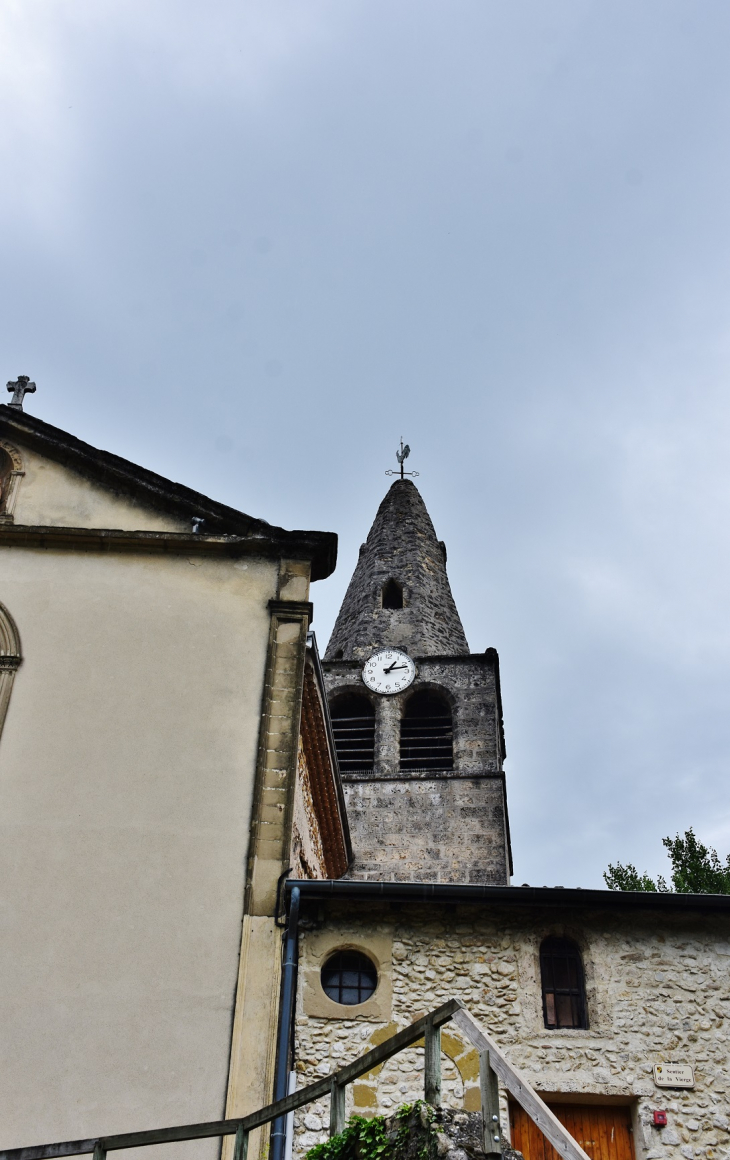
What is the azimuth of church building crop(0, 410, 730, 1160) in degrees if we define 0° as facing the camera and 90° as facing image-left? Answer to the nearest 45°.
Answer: approximately 0°

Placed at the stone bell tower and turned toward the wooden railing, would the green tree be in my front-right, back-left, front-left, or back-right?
back-left

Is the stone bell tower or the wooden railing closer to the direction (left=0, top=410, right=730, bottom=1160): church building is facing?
the wooden railing

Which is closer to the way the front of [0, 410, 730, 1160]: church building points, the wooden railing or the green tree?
the wooden railing

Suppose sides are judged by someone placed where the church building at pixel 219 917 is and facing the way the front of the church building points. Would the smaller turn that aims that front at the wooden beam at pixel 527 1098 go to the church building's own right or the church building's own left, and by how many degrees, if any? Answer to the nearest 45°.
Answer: approximately 45° to the church building's own left

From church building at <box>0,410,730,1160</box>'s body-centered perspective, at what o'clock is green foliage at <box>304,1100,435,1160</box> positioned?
The green foliage is roughly at 11 o'clock from the church building.

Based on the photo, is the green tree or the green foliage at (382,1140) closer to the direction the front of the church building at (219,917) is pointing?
the green foliage

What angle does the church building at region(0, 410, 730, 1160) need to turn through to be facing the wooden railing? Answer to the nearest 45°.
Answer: approximately 45° to its left

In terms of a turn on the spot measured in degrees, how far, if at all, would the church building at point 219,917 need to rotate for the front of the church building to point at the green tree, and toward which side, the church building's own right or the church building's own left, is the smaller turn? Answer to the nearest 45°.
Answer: approximately 135° to the church building's own left
